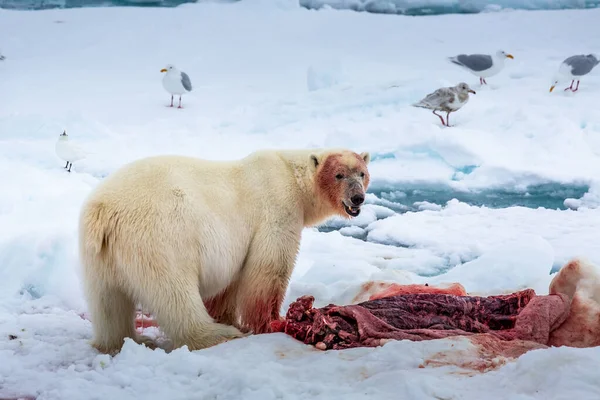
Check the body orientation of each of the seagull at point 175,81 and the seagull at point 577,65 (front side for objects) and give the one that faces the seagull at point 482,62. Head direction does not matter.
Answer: the seagull at point 577,65

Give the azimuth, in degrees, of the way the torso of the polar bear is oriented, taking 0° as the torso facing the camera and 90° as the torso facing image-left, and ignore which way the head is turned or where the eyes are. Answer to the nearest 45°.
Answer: approximately 225°

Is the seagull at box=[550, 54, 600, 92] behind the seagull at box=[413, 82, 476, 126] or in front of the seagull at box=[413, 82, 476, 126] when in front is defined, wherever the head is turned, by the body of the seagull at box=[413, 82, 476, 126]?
in front

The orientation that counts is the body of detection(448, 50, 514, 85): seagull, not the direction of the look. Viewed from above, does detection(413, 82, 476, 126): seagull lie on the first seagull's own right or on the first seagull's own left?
on the first seagull's own right

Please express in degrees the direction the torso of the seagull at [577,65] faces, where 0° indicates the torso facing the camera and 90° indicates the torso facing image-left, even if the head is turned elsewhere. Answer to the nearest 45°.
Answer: approximately 90°

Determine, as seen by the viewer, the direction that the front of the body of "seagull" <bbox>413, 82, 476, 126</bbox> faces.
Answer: to the viewer's right

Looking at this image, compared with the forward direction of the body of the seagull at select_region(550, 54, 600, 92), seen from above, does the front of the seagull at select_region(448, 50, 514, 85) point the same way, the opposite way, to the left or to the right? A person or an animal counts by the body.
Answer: the opposite way

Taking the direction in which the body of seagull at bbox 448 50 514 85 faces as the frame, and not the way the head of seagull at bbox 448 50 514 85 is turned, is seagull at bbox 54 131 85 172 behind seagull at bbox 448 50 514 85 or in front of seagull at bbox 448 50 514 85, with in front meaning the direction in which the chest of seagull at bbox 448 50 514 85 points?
behind

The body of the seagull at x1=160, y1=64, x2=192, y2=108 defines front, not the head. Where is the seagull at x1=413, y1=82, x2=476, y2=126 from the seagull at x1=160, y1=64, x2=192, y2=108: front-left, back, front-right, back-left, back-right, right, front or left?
back-left

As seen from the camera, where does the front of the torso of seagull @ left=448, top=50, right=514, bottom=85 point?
to the viewer's right

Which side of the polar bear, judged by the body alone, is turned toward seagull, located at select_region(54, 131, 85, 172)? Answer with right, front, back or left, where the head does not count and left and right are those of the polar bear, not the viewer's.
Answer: left

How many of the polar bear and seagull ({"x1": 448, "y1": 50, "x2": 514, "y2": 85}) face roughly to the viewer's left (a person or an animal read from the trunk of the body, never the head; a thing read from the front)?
0

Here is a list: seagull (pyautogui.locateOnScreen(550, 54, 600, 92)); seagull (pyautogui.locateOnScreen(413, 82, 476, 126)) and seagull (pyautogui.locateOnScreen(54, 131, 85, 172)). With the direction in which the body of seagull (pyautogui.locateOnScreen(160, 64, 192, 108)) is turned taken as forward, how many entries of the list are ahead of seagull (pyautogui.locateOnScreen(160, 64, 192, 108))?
1

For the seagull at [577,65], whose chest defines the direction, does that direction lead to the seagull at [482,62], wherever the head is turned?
yes

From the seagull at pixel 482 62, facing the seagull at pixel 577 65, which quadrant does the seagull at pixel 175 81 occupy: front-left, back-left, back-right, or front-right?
back-right
